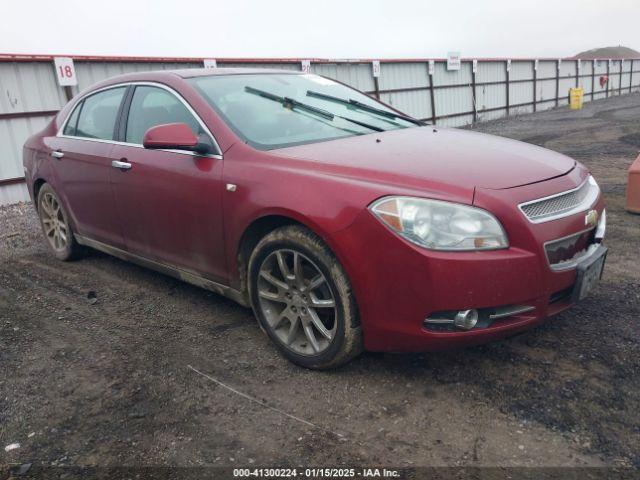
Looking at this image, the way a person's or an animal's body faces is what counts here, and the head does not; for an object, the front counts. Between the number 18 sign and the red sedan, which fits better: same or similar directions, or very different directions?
same or similar directions

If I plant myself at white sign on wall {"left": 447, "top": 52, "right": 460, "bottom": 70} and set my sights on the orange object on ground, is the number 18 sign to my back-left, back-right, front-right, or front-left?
front-right

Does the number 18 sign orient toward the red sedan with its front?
yes

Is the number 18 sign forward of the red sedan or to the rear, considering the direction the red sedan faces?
to the rear

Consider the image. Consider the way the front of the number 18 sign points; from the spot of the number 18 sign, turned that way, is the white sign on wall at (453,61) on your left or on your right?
on your left

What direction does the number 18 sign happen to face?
toward the camera

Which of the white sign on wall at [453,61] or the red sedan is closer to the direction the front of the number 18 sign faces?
the red sedan

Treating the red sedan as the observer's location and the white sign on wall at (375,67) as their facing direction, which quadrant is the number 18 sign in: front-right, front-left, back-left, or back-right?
front-left

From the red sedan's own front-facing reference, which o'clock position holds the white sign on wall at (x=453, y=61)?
The white sign on wall is roughly at 8 o'clock from the red sedan.

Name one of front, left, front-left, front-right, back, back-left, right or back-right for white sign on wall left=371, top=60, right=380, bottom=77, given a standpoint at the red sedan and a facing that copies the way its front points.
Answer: back-left

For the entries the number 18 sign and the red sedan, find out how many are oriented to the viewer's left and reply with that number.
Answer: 0

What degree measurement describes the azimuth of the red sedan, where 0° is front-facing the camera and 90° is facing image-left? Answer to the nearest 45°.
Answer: approximately 315°
